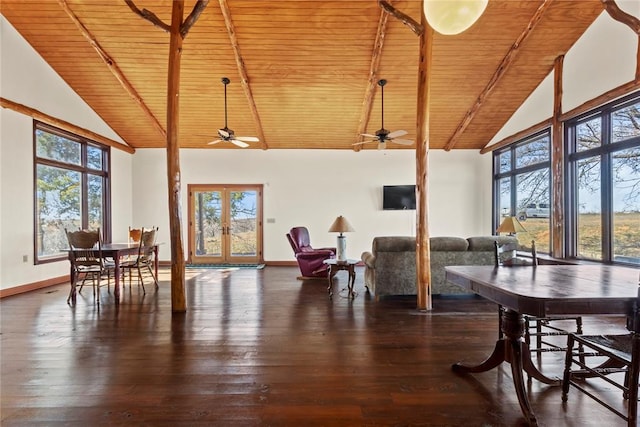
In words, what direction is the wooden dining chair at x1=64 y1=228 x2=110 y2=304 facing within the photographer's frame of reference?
facing away from the viewer and to the right of the viewer

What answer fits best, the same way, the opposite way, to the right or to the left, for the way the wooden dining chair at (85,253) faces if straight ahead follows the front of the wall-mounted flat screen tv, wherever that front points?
the opposite way

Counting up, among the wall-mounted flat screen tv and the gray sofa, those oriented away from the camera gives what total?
1

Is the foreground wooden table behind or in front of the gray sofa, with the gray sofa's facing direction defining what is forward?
behind

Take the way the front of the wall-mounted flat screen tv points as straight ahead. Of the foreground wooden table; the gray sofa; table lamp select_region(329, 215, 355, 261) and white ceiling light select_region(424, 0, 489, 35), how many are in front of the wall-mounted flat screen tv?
4

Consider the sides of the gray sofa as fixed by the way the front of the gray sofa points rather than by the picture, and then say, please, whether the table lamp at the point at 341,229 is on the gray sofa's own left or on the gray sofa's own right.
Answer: on the gray sofa's own left

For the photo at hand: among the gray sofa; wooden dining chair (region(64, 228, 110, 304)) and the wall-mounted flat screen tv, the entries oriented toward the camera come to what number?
1

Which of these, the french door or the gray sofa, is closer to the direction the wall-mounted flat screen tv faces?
the gray sofa

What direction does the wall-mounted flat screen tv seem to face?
toward the camera

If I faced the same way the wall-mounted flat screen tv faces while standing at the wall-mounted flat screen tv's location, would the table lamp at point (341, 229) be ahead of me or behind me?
ahead

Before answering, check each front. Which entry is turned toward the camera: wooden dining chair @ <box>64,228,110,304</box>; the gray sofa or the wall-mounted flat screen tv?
the wall-mounted flat screen tv

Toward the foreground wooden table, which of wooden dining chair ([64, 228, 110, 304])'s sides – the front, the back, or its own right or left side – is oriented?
right

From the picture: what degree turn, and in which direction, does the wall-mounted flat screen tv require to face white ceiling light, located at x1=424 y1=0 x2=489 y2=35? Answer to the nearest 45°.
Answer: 0° — it already faces it

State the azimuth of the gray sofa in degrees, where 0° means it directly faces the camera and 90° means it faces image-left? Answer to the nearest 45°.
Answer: approximately 180°

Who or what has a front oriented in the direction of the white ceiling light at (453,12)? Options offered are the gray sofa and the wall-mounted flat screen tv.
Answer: the wall-mounted flat screen tv

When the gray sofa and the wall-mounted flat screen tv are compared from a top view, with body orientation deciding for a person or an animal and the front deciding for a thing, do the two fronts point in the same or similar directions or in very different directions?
very different directions

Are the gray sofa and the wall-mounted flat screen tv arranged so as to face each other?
yes
